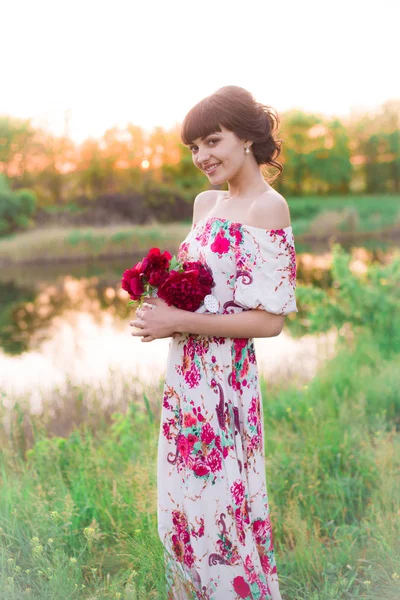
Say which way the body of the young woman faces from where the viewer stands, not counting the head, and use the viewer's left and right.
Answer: facing the viewer and to the left of the viewer

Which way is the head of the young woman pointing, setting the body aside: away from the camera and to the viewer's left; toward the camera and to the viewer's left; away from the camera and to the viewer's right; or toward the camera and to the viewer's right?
toward the camera and to the viewer's left

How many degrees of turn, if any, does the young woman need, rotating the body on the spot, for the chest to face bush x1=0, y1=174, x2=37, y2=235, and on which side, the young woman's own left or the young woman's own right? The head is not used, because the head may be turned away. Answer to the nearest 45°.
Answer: approximately 135° to the young woman's own right
